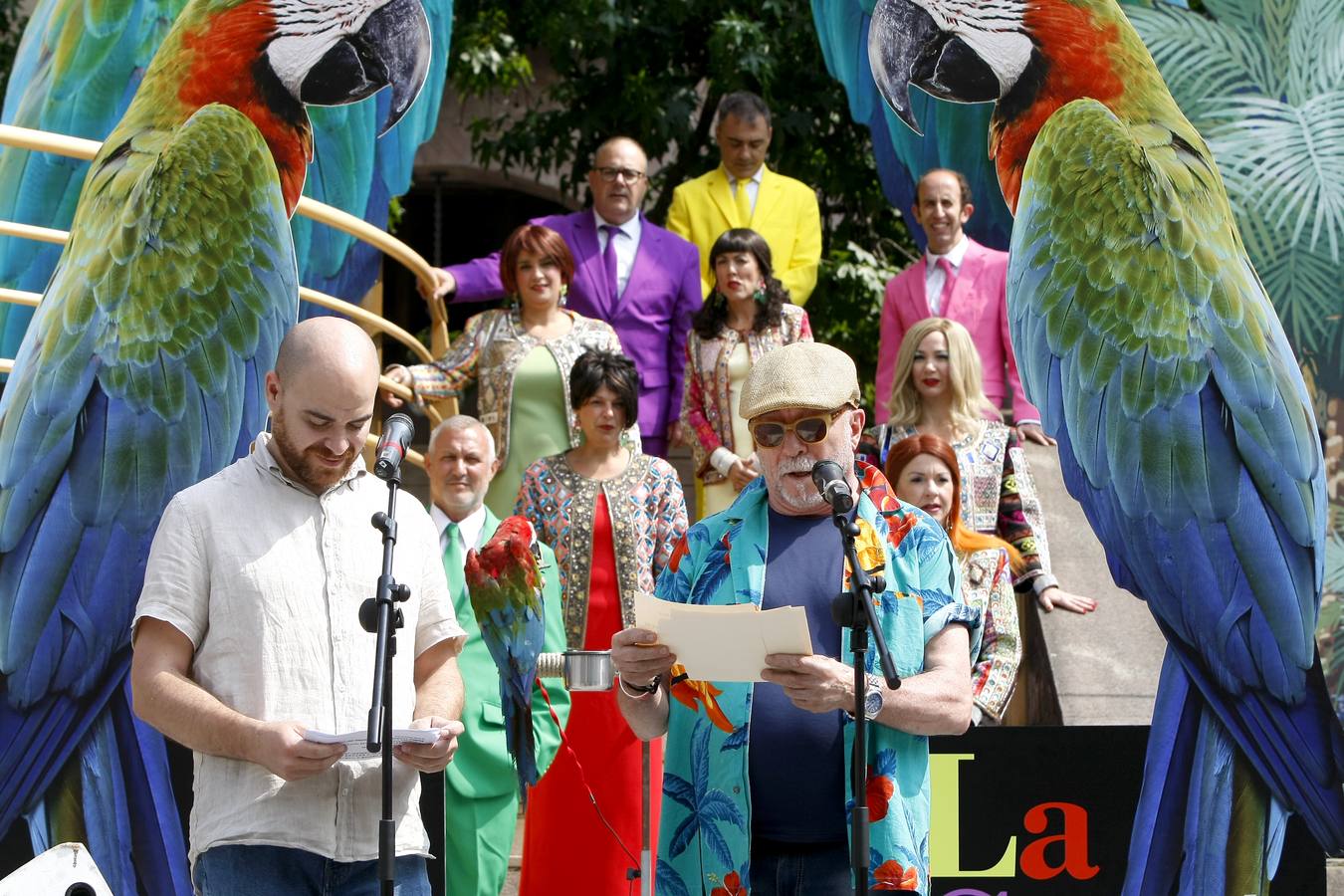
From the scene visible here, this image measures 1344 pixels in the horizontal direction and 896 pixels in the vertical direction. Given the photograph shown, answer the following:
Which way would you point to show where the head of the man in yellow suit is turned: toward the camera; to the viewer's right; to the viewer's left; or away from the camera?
toward the camera

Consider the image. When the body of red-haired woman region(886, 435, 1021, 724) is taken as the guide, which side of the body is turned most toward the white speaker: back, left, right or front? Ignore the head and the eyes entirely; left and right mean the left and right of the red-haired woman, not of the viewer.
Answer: front

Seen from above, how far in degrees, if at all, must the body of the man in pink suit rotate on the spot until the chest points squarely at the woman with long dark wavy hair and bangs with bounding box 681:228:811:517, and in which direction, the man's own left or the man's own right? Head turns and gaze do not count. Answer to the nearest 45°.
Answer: approximately 90° to the man's own right

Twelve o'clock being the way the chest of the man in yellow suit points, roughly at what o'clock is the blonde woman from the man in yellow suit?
The blonde woman is roughly at 11 o'clock from the man in yellow suit.

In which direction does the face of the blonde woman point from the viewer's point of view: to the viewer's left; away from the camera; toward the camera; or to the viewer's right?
toward the camera

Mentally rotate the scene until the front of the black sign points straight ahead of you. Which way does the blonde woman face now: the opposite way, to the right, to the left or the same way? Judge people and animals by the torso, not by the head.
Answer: the same way

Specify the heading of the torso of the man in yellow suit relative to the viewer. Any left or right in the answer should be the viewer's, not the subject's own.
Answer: facing the viewer

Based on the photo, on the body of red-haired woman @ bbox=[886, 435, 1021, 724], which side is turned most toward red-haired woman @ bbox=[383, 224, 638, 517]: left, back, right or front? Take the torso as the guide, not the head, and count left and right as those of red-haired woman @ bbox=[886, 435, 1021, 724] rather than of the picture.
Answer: right

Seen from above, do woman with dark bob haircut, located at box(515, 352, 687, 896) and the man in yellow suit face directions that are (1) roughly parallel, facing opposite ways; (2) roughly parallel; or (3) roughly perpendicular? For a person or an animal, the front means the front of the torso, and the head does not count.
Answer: roughly parallel

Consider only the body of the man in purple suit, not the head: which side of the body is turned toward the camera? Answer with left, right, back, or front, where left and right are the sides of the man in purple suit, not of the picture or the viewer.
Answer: front

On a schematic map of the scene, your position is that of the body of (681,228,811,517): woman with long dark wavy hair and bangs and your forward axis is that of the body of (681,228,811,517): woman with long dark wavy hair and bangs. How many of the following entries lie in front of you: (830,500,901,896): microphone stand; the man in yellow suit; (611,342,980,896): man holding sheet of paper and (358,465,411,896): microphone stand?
3

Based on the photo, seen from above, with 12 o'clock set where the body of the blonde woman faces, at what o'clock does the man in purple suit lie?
The man in purple suit is roughly at 4 o'clock from the blonde woman.

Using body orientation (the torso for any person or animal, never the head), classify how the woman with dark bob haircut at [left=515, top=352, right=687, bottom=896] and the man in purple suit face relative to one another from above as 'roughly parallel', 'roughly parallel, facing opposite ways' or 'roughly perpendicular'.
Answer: roughly parallel

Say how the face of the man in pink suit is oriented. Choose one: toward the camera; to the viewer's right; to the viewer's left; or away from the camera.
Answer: toward the camera

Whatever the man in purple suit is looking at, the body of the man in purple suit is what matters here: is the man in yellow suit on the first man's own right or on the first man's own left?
on the first man's own left

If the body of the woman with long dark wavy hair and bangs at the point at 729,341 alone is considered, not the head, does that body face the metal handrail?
no

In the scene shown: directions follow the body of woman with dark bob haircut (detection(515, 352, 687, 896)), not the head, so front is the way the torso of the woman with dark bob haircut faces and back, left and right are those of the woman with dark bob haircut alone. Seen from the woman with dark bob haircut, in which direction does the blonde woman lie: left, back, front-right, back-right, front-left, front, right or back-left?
left

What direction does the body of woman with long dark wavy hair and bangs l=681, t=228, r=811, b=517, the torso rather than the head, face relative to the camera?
toward the camera

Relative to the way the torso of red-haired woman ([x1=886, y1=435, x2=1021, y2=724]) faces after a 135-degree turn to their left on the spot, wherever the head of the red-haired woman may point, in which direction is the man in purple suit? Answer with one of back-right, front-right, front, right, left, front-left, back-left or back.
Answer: back-left
